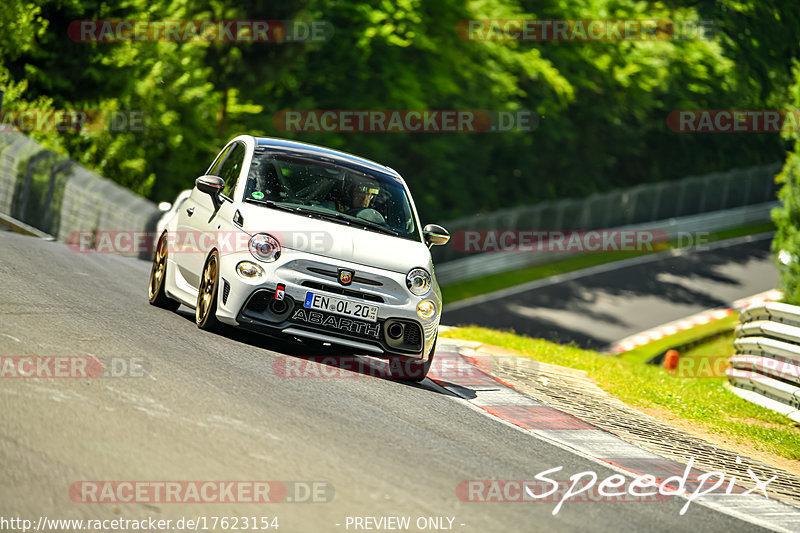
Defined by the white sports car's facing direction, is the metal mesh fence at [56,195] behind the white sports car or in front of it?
behind

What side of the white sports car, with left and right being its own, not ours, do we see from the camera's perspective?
front

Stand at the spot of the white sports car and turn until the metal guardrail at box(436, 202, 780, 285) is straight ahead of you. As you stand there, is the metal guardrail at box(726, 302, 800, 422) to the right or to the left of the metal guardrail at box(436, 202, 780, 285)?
right

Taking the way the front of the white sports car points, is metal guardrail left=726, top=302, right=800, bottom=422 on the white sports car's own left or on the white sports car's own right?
on the white sports car's own left

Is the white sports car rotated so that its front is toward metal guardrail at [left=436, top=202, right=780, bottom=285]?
no

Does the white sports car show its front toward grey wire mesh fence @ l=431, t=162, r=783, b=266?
no
